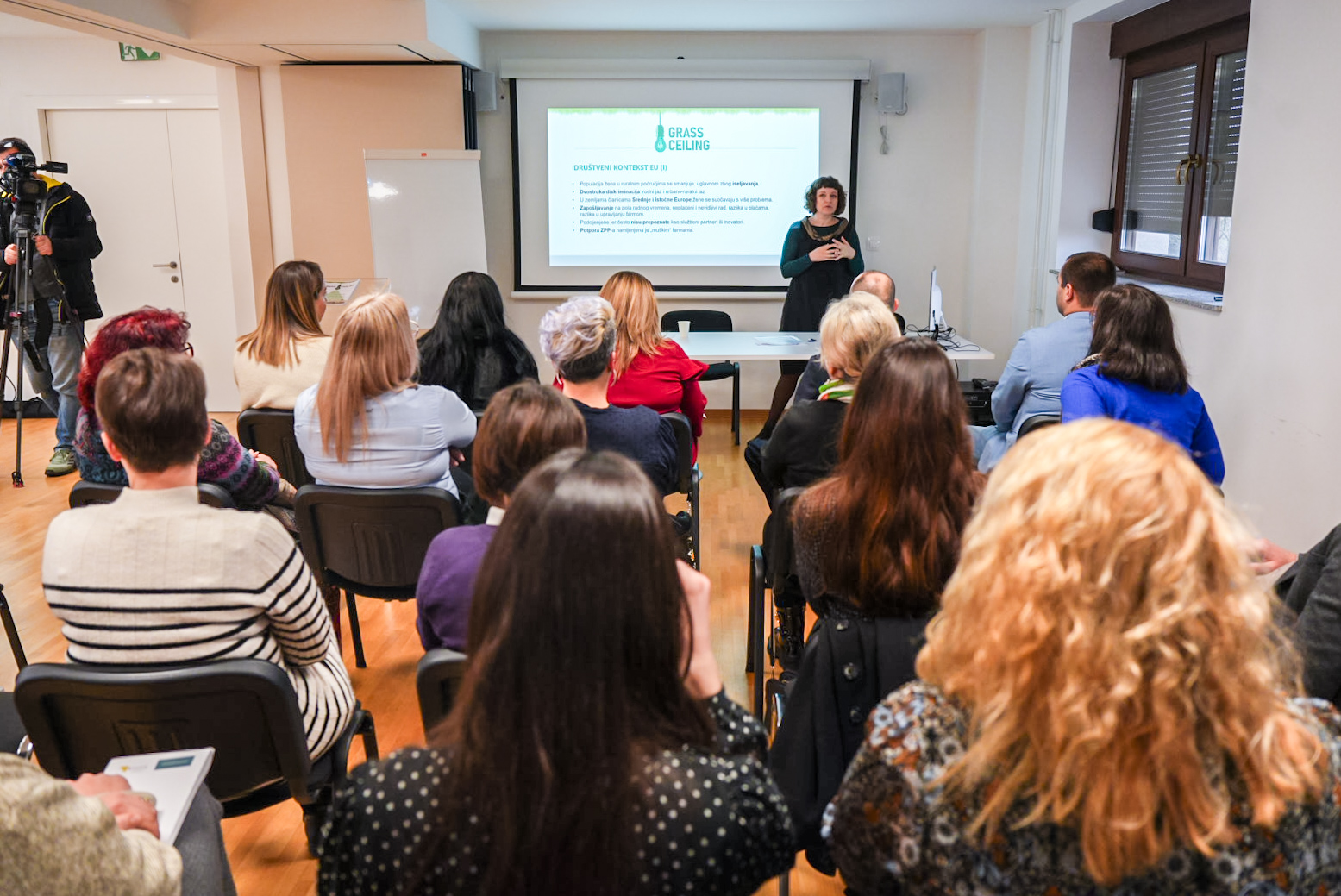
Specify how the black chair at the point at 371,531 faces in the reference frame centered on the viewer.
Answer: facing away from the viewer

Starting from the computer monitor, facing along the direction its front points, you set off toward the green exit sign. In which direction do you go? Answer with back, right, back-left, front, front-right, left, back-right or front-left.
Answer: front

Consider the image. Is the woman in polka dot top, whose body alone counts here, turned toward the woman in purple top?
yes

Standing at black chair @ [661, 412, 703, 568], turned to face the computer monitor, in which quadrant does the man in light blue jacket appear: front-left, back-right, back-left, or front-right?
front-right

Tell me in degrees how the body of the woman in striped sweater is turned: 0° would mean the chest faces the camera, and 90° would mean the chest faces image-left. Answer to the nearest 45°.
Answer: approximately 180°

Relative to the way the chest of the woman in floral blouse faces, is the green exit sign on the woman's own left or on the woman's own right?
on the woman's own left

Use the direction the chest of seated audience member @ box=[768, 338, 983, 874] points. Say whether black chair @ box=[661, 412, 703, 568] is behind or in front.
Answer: in front

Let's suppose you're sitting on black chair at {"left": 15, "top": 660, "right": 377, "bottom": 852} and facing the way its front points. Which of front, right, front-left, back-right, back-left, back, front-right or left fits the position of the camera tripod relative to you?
front-left

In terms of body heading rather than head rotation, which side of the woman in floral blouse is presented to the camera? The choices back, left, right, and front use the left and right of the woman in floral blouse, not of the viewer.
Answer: back

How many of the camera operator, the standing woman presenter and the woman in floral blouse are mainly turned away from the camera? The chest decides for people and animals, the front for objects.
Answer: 1

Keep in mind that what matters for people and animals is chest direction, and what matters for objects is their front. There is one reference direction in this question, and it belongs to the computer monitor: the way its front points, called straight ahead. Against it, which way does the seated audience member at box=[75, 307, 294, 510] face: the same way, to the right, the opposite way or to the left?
to the right

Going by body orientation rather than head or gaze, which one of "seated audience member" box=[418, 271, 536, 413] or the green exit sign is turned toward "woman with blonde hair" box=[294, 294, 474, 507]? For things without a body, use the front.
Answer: the green exit sign

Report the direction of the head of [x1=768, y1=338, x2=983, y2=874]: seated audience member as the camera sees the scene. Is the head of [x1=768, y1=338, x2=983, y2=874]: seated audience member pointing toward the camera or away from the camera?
away from the camera

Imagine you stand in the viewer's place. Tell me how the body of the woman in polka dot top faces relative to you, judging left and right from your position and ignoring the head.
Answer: facing away from the viewer

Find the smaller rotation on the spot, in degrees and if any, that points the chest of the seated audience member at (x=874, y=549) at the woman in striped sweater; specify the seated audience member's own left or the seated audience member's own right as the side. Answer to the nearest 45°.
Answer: approximately 90° to the seated audience member's own left

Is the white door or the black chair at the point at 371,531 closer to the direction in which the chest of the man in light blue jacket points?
the white door

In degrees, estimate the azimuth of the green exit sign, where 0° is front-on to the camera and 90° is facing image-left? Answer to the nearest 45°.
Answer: approximately 0°

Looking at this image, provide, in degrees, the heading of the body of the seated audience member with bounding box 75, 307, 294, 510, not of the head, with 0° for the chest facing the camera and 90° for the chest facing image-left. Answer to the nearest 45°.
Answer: approximately 225°

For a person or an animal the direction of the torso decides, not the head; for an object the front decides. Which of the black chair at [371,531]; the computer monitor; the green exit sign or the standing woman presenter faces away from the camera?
the black chair
